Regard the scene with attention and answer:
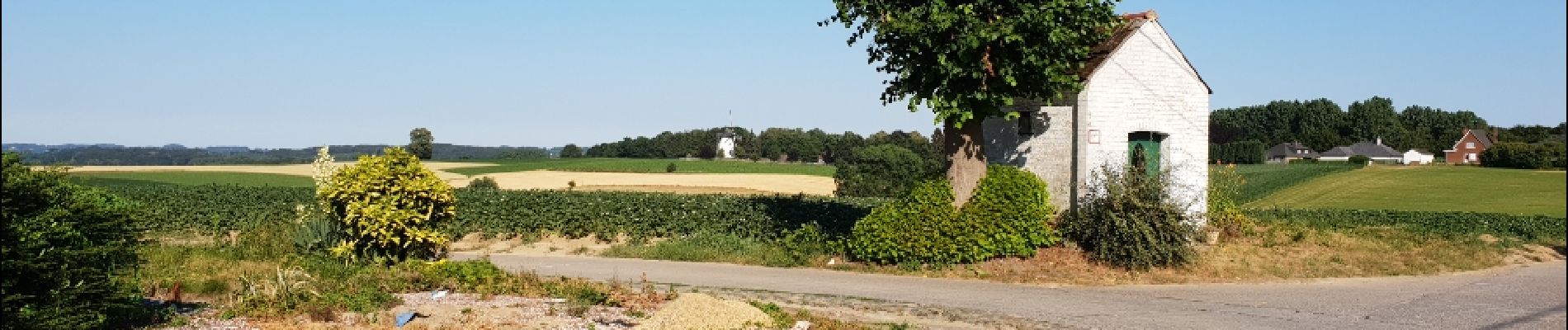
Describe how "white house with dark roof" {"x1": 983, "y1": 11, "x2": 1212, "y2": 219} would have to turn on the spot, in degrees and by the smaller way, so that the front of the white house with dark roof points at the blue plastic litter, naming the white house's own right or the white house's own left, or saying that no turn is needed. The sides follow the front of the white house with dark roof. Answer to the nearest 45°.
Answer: approximately 45° to the white house's own right

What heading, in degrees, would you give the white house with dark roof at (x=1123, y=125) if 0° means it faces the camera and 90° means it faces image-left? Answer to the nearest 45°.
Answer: approximately 0°

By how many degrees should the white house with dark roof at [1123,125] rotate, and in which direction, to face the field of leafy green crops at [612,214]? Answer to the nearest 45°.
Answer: approximately 90° to its right

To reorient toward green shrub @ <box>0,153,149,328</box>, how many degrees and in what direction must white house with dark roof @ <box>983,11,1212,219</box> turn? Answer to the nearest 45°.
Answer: approximately 45° to its right

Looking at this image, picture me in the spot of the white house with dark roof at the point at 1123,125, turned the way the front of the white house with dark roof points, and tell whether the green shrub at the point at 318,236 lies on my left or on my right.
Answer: on my right
